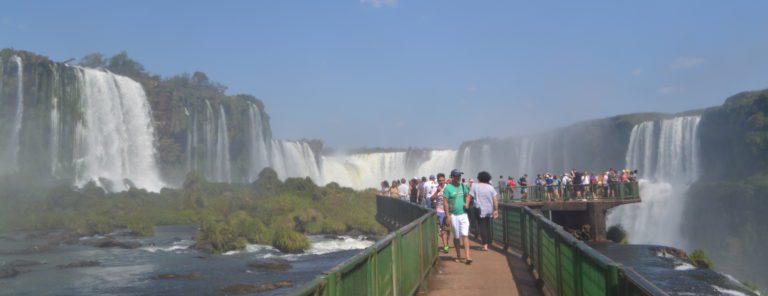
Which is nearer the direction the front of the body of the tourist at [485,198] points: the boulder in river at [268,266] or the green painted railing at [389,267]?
the boulder in river

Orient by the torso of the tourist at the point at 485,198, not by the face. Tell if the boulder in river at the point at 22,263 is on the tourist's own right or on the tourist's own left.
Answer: on the tourist's own left

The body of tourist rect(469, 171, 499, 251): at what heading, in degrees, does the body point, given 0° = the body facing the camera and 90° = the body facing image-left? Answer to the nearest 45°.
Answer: approximately 180°

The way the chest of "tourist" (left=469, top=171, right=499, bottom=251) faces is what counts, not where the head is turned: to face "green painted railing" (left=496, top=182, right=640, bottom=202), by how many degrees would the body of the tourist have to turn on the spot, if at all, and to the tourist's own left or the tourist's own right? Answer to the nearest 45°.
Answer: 0° — they already face it

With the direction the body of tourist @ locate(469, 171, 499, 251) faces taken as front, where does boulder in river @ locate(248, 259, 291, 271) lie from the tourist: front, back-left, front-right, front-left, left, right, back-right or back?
front-left

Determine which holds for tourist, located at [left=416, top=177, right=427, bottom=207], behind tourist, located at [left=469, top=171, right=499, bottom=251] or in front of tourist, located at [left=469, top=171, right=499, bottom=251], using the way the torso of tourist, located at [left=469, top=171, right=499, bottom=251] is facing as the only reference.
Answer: in front

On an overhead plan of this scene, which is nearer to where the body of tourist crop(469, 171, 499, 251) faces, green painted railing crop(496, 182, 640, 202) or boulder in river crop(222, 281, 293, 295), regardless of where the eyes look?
the green painted railing
